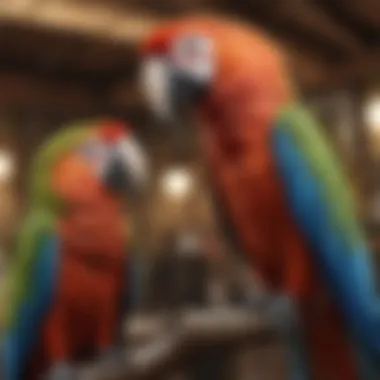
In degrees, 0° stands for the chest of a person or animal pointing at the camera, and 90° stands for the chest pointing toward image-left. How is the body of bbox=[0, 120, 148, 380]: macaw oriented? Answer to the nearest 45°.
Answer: approximately 315°

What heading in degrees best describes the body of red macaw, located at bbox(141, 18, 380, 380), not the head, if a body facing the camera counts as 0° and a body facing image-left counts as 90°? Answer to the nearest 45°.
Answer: approximately 45°

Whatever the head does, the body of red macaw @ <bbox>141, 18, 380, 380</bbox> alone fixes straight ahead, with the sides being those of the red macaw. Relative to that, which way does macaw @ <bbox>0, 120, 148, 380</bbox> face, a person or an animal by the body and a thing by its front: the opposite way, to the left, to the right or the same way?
to the left
